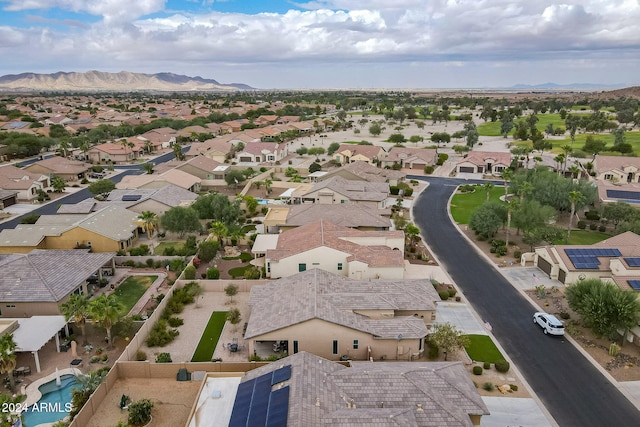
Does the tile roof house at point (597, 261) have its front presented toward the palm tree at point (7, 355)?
yes

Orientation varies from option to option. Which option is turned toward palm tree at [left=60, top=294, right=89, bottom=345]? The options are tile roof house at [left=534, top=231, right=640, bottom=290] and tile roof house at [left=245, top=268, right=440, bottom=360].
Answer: tile roof house at [left=534, top=231, right=640, bottom=290]

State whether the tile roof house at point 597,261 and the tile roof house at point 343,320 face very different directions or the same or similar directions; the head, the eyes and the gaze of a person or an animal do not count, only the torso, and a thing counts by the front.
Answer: very different directions

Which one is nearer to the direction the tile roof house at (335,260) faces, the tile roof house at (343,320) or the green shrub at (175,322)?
the tile roof house

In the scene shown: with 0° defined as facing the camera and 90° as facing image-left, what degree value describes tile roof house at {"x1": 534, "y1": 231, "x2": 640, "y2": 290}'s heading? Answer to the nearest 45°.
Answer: approximately 45°

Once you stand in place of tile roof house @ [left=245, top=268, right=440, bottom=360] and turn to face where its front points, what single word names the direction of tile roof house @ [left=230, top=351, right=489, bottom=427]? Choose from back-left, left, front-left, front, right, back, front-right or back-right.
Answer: right

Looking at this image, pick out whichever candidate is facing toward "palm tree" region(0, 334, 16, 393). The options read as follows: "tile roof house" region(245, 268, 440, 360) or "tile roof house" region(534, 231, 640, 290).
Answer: "tile roof house" region(534, 231, 640, 290)

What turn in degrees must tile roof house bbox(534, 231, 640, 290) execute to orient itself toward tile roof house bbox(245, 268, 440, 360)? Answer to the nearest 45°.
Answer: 0° — it already faces it

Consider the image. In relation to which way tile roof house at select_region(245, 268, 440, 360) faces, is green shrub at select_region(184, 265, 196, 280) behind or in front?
behind

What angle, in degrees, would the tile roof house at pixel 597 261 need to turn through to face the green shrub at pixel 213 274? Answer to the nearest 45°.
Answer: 0° — it already faces it

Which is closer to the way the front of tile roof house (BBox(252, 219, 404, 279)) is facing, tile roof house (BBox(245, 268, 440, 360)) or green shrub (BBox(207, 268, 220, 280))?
the tile roof house

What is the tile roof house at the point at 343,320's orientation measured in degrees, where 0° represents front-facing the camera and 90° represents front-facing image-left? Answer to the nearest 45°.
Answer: approximately 270°

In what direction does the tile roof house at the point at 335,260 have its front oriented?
to the viewer's right
